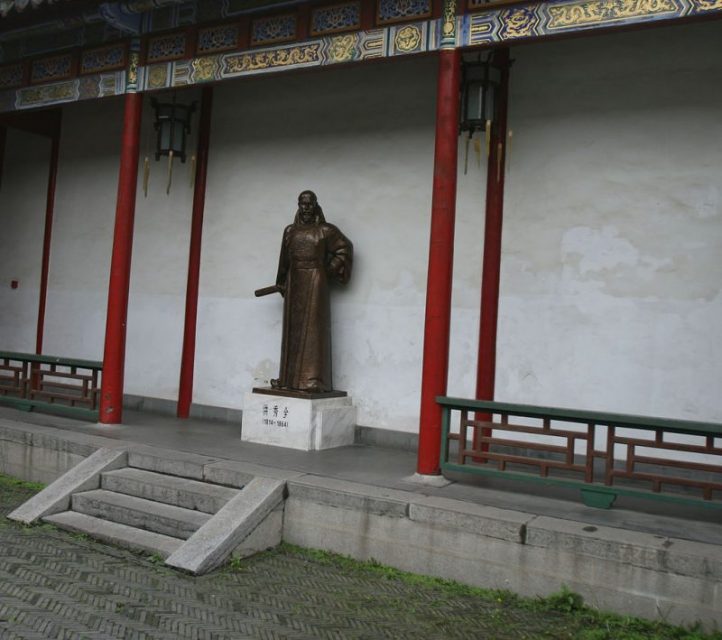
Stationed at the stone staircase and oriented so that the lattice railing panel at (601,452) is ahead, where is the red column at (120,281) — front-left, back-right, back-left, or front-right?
back-left

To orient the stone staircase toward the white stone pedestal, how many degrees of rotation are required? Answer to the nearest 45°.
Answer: approximately 180°

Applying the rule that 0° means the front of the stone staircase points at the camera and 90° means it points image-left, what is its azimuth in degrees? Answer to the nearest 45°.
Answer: approximately 45°

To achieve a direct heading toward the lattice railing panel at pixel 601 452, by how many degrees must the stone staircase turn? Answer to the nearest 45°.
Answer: approximately 90° to its left

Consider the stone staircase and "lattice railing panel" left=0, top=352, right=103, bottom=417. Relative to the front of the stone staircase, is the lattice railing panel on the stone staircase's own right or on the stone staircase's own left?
on the stone staircase's own right
